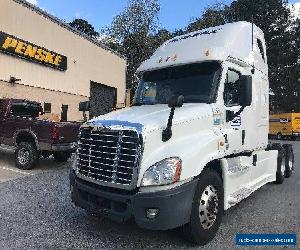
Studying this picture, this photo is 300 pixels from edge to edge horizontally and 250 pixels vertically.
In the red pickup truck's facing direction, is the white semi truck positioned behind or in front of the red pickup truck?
behind

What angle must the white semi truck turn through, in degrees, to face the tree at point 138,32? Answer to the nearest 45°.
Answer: approximately 135° to its right

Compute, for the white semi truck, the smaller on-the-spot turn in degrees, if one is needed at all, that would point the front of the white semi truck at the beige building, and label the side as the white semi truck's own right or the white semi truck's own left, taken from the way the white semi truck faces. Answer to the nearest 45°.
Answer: approximately 90° to the white semi truck's own right

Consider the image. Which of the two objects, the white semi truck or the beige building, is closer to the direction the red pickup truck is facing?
the beige building

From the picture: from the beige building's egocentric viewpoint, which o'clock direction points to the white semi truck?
The white semi truck is roughly at 1 o'clock from the beige building.

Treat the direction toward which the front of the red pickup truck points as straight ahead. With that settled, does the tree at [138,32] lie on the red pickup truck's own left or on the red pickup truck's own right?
on the red pickup truck's own right

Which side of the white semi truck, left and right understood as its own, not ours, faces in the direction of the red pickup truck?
right

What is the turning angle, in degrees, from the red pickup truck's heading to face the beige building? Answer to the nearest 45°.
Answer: approximately 45° to its right

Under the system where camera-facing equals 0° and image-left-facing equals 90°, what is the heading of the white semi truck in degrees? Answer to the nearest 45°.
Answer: approximately 45°
